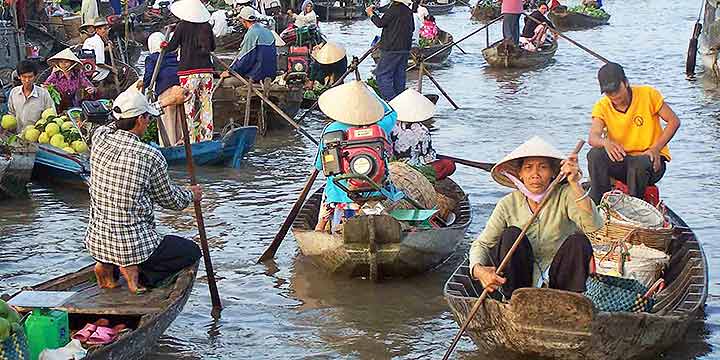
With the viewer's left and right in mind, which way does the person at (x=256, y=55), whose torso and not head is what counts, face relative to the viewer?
facing away from the viewer and to the left of the viewer

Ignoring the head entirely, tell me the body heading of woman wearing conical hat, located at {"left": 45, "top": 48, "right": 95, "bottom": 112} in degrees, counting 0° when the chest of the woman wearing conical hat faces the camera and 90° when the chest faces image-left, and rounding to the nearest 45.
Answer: approximately 0°

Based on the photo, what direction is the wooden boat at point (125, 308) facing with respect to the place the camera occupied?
facing away from the viewer and to the right of the viewer

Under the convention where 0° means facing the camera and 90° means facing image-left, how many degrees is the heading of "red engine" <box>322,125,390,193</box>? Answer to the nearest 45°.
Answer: approximately 0°

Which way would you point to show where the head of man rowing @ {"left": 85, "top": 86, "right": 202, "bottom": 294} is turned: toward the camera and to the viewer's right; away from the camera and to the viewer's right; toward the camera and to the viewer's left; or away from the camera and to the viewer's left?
away from the camera and to the viewer's right

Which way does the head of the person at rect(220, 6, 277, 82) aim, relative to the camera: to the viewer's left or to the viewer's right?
to the viewer's left

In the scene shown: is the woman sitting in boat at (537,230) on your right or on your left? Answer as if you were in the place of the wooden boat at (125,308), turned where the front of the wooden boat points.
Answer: on your right

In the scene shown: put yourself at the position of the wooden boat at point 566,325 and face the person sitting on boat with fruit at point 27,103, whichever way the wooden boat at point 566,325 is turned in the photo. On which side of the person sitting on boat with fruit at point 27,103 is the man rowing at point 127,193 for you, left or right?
left
